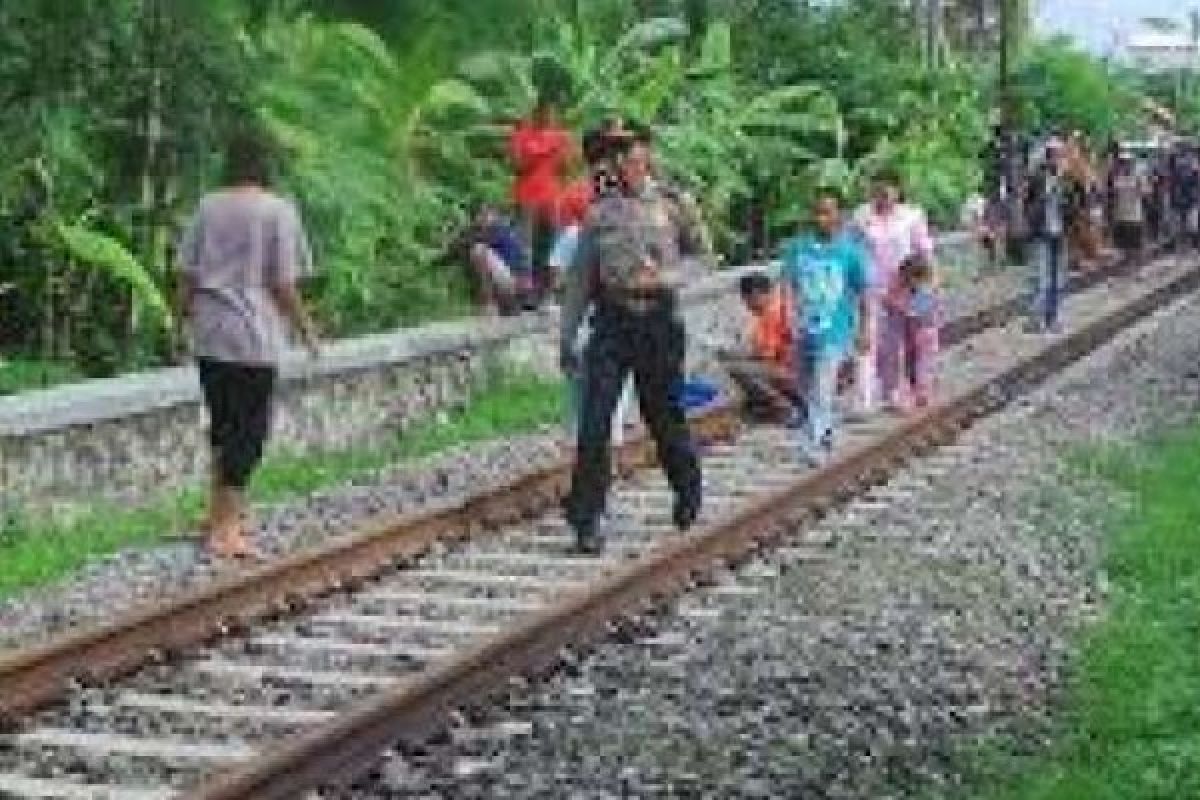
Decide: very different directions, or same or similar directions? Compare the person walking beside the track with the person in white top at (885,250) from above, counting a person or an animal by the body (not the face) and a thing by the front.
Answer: very different directions

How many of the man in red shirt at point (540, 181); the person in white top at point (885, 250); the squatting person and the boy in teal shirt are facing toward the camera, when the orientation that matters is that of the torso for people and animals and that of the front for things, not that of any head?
3

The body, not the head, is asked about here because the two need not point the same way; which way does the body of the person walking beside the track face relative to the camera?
away from the camera

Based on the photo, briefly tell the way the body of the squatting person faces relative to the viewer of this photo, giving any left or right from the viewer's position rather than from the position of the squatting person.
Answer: facing to the left of the viewer

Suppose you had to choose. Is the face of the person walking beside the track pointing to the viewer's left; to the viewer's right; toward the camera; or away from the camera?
away from the camera
